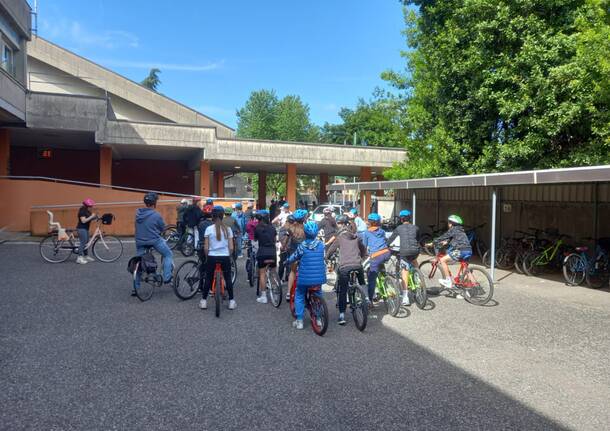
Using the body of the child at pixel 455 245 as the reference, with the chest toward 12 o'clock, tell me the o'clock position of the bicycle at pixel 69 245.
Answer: The bicycle is roughly at 12 o'clock from the child.

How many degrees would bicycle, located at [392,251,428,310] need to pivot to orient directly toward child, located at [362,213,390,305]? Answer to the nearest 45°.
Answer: approximately 90° to its left

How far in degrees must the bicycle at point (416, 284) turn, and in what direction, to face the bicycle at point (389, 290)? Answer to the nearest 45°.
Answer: approximately 90° to its left

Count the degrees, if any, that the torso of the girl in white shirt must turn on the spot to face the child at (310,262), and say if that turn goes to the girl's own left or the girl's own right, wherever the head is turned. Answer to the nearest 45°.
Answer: approximately 135° to the girl's own right

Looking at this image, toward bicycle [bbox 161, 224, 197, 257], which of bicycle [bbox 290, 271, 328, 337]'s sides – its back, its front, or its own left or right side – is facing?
front

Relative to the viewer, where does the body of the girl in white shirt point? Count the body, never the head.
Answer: away from the camera

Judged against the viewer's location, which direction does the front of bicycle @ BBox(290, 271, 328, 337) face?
facing away from the viewer and to the left of the viewer

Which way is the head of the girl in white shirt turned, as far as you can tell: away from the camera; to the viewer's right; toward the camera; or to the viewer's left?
away from the camera

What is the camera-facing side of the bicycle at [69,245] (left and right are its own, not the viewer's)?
right

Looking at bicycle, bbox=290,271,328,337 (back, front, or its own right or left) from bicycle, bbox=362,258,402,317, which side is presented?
right

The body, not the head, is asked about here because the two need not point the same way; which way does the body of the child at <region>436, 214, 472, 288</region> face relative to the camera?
to the viewer's left

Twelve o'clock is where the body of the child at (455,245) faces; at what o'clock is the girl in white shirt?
The girl in white shirt is roughly at 11 o'clock from the child.

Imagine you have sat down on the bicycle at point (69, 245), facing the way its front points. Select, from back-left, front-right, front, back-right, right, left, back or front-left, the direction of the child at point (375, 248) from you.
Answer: front-right

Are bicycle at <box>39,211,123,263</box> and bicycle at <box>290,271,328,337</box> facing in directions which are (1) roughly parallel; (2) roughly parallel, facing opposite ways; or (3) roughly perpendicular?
roughly perpendicular

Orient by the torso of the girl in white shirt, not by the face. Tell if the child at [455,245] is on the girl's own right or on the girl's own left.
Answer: on the girl's own right

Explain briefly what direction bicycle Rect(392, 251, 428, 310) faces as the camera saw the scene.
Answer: facing away from the viewer and to the left of the viewer
